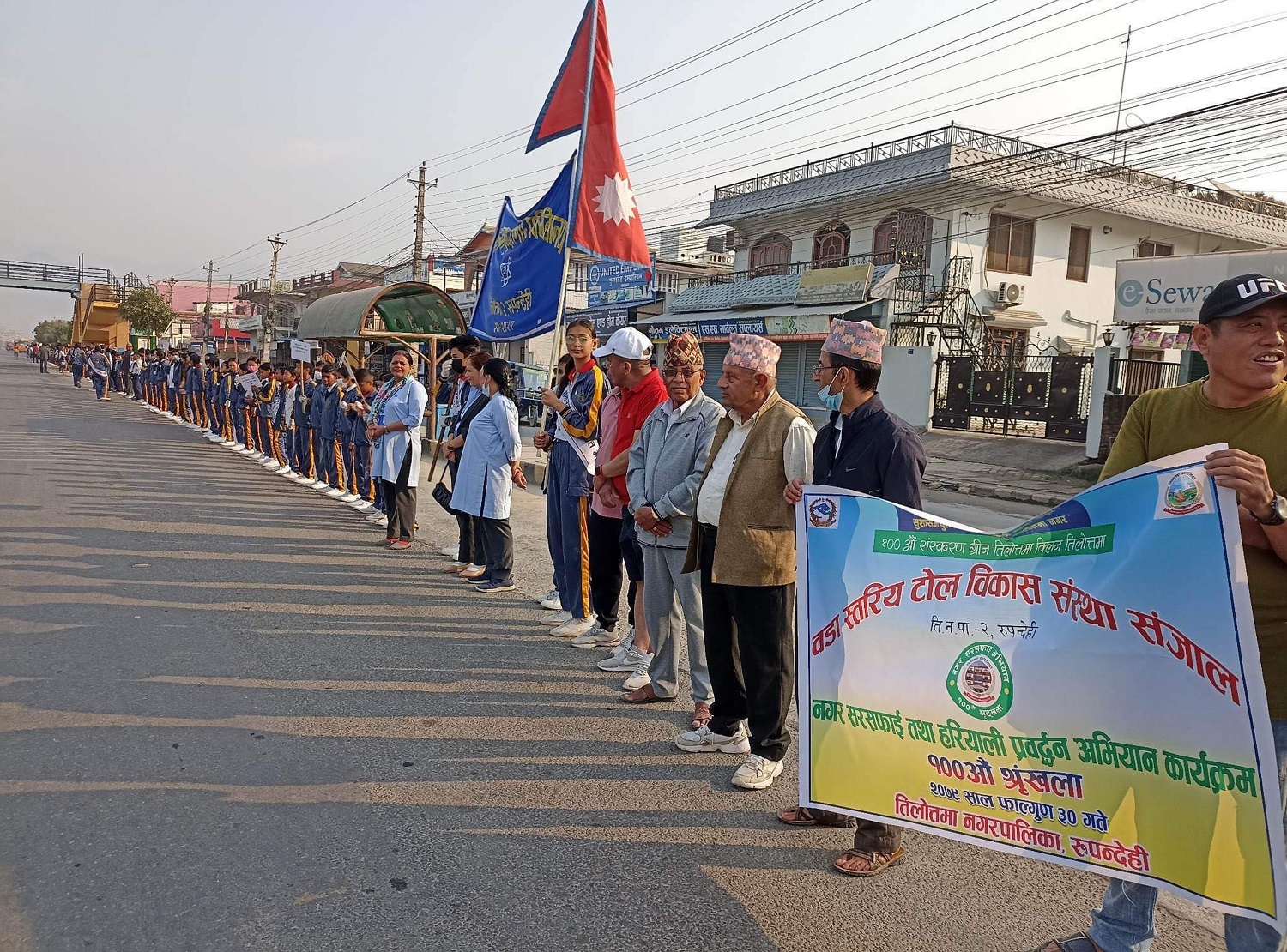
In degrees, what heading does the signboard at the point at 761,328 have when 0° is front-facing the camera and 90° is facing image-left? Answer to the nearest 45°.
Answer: approximately 45°

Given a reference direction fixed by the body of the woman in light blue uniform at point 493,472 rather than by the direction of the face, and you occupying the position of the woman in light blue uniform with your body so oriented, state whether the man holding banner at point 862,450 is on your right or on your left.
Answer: on your left

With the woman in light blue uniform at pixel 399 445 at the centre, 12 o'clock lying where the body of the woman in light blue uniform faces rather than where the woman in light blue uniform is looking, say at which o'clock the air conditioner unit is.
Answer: The air conditioner unit is roughly at 6 o'clock from the woman in light blue uniform.

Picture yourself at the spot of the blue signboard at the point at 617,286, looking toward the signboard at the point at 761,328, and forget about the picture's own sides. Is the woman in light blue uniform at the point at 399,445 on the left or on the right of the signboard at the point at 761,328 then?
right

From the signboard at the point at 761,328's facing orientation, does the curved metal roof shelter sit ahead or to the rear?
ahead

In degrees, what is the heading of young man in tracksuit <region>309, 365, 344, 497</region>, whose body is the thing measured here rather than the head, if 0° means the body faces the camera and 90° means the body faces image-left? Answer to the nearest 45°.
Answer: approximately 45°

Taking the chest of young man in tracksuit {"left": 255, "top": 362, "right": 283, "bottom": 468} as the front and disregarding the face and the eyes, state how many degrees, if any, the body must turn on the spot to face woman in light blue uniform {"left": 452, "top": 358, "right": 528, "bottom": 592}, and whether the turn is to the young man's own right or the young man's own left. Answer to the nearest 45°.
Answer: approximately 45° to the young man's own left

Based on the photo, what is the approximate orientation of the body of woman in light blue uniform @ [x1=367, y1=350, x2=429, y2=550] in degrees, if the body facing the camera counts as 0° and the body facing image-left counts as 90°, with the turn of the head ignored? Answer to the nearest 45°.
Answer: approximately 45°

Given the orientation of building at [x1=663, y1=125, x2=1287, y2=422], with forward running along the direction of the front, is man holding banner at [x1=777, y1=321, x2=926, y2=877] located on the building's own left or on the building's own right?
on the building's own left

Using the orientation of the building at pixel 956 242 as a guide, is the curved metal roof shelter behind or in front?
in front

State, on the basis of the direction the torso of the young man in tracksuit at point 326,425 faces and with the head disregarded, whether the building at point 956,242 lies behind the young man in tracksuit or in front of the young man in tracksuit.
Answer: behind

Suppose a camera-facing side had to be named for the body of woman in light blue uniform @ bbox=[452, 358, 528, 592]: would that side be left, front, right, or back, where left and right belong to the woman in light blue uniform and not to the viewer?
left
